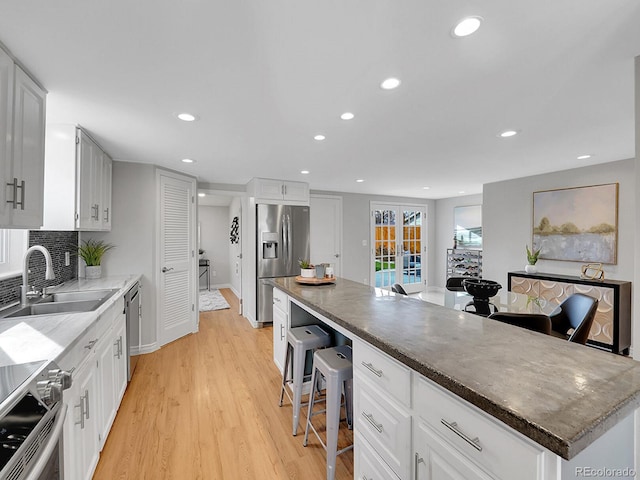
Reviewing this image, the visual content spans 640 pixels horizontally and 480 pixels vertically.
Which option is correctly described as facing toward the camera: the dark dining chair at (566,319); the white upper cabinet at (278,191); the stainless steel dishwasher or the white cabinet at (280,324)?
the white upper cabinet

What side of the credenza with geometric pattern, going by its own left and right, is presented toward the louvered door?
front

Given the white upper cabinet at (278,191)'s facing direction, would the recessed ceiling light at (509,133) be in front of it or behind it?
in front

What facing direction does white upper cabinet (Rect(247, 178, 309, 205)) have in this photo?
toward the camera

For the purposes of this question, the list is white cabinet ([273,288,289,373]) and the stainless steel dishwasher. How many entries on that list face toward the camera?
0

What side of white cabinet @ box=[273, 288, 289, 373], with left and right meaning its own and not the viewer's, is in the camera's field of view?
left

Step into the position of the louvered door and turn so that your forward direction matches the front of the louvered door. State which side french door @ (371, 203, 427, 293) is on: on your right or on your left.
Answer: on your left

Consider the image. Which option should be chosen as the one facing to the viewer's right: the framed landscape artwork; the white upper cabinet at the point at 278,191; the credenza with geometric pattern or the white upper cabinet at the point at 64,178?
the white upper cabinet at the point at 64,178

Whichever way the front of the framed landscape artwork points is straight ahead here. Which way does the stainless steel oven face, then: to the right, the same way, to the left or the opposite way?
the opposite way

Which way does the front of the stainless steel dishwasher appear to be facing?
to the viewer's right

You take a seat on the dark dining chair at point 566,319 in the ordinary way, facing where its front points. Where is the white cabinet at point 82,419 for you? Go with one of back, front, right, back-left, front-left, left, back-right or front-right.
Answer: front-left

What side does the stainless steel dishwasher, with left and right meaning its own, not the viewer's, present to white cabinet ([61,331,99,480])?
right

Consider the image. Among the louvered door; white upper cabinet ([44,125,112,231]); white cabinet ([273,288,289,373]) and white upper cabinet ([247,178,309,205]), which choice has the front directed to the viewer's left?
the white cabinet

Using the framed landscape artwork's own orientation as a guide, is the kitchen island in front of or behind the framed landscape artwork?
in front

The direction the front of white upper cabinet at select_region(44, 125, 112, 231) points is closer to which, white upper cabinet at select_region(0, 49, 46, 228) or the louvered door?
the louvered door

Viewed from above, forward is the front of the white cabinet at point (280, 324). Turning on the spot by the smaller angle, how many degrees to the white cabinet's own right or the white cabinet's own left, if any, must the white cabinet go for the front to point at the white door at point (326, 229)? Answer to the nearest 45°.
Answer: approximately 90° to the white cabinet's own right
